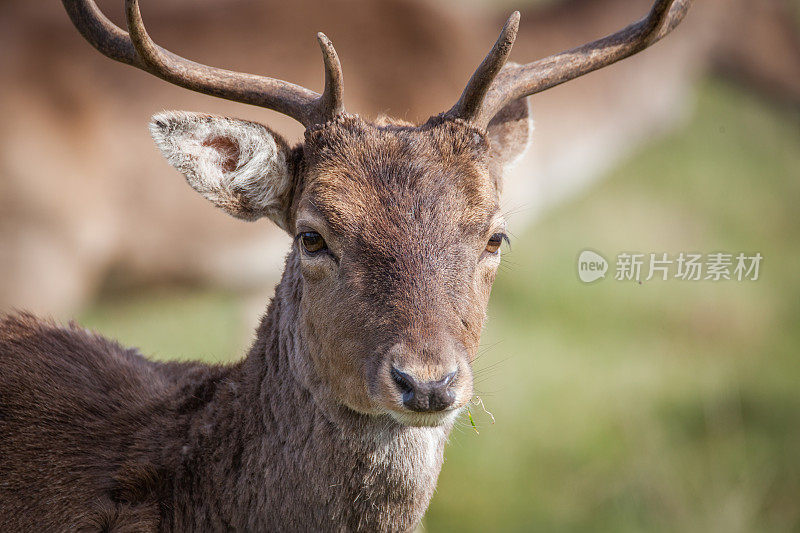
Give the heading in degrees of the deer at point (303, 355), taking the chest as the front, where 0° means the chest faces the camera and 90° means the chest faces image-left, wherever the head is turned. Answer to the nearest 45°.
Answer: approximately 315°
